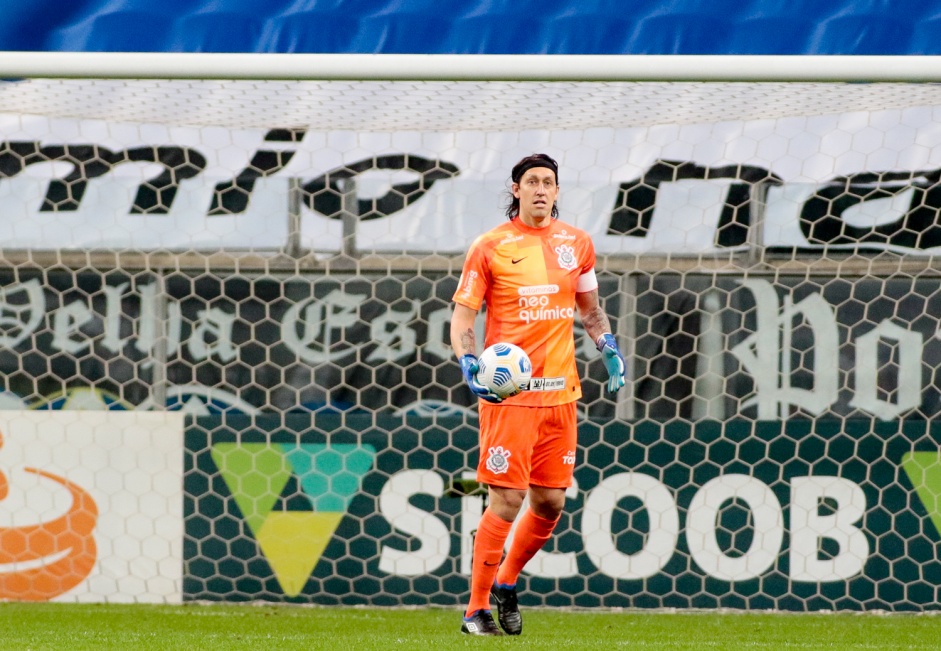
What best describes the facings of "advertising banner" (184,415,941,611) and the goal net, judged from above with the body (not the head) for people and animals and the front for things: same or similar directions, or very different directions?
same or similar directions

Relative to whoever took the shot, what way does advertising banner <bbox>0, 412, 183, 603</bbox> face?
facing the viewer

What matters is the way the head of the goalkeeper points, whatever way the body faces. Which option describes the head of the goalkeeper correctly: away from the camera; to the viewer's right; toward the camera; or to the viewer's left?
toward the camera

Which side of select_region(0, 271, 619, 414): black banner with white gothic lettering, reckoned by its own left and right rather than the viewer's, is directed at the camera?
front

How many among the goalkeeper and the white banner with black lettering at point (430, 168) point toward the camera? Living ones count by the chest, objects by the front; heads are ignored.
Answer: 2

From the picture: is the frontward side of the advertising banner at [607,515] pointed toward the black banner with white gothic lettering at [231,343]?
no

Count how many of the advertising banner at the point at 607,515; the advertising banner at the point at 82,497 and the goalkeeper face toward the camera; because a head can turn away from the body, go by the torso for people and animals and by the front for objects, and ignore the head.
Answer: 3

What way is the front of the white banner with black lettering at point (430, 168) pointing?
toward the camera

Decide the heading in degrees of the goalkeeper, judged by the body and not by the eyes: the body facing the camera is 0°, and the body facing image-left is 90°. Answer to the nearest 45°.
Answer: approximately 0°

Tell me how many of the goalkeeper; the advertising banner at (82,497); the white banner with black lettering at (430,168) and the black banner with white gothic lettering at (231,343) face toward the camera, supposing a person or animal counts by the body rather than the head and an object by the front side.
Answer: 4

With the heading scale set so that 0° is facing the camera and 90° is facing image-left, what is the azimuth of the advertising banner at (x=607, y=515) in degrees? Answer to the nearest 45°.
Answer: approximately 0°

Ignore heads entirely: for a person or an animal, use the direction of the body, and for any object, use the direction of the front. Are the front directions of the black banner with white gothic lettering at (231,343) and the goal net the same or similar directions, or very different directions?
same or similar directions

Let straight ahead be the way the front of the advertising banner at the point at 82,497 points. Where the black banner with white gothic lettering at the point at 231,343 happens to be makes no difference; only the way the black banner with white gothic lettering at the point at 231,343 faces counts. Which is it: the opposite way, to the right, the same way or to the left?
the same way

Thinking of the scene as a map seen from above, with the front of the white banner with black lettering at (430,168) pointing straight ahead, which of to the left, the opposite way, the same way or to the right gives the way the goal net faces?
the same way
